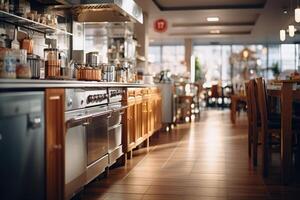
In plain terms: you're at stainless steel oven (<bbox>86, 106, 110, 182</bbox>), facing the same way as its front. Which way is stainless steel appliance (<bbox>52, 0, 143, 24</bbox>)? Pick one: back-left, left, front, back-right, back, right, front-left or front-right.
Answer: back-left

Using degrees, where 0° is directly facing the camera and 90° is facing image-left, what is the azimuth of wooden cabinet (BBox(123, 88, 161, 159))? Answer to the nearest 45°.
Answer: approximately 315°

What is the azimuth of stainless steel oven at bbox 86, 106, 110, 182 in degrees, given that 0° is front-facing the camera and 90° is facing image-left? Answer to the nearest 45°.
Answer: approximately 315°

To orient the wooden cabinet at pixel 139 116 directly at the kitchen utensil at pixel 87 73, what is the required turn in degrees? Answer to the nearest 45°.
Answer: approximately 45° to its right

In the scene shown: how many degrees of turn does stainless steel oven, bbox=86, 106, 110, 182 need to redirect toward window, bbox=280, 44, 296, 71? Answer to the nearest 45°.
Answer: approximately 90° to its left

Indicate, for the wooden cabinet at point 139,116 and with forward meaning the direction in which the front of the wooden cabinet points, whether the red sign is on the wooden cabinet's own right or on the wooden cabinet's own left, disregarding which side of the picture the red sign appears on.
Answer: on the wooden cabinet's own left

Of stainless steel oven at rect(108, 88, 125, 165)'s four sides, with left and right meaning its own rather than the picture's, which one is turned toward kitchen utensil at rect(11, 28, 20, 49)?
right

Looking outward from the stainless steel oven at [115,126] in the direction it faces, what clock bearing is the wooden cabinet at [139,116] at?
The wooden cabinet is roughly at 8 o'clock from the stainless steel oven.

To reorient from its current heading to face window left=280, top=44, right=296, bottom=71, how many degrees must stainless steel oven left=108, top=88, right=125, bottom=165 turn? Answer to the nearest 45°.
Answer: approximately 90° to its left
